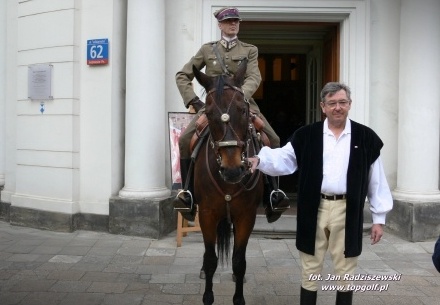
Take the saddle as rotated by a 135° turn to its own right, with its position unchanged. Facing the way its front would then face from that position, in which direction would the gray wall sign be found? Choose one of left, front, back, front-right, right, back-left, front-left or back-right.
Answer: front

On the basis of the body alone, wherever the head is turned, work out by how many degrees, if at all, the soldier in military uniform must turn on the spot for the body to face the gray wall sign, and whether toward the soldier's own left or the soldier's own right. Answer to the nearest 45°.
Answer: approximately 135° to the soldier's own right

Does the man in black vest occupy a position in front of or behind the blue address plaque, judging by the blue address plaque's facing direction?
in front

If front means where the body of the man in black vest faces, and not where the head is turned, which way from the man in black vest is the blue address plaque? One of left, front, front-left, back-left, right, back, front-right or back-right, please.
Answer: back-right

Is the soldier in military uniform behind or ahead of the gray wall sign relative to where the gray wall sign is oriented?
ahead

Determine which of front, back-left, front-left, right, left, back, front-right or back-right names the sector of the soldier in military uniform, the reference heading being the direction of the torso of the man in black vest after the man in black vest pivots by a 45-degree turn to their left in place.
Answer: back
